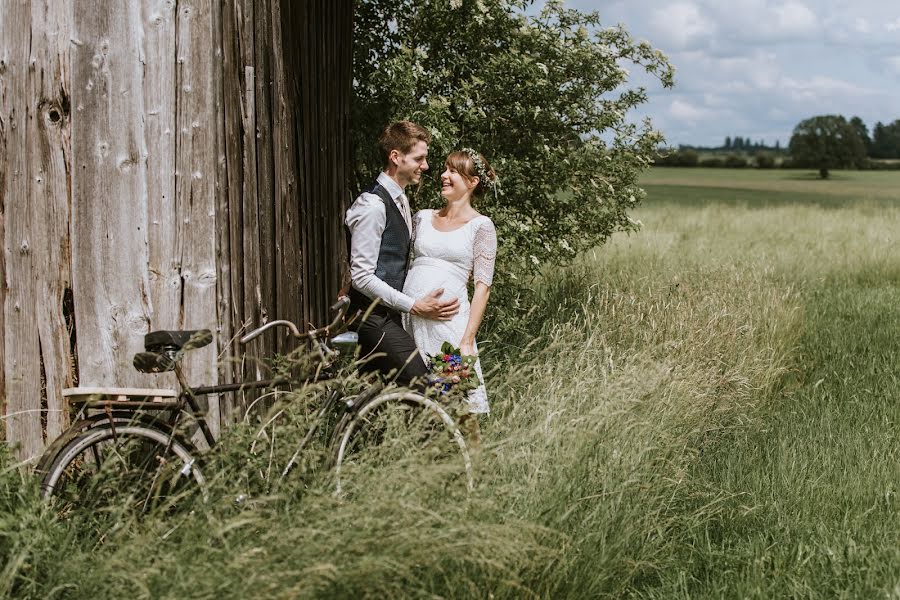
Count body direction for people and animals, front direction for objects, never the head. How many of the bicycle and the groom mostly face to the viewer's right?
2

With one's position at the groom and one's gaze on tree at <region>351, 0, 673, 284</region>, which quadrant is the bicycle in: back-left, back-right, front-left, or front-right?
back-left

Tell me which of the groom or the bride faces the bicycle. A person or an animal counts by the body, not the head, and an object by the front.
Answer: the bride

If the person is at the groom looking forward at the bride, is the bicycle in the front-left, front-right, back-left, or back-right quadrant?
back-right

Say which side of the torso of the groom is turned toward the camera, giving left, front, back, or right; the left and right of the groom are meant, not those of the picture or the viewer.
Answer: right

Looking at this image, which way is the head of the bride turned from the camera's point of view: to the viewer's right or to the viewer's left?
to the viewer's left

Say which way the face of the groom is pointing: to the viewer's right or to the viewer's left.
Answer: to the viewer's right

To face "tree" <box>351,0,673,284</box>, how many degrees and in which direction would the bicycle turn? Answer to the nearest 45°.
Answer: approximately 45° to its left

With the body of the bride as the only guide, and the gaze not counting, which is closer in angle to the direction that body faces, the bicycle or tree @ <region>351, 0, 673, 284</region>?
the bicycle

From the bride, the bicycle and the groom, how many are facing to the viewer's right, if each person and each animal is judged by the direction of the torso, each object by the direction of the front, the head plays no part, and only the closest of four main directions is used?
2

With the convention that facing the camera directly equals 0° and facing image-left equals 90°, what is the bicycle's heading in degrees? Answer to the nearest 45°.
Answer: approximately 270°

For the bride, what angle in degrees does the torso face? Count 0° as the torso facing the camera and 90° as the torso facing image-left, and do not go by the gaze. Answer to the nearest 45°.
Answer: approximately 45°

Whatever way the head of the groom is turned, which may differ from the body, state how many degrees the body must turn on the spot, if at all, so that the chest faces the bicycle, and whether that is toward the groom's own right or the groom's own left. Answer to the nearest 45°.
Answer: approximately 135° to the groom's own right

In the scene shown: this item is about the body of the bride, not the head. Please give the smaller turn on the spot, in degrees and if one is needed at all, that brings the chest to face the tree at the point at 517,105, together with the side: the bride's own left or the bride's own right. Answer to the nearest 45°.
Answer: approximately 135° to the bride's own right
